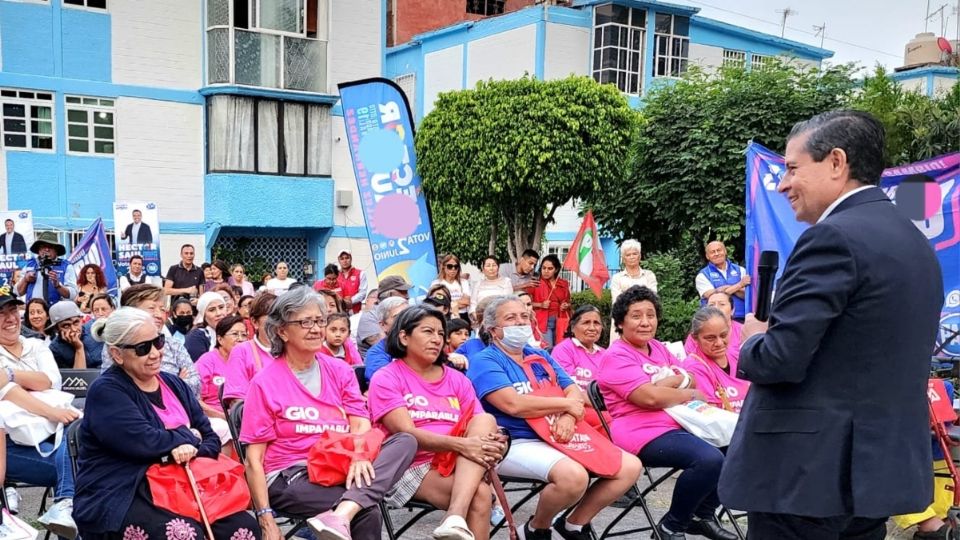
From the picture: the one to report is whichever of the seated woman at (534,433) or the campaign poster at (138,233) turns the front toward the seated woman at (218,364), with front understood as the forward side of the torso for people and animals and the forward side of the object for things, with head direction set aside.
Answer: the campaign poster

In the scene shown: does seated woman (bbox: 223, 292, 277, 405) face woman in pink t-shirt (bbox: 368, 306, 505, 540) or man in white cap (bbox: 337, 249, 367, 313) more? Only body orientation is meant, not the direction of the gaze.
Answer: the woman in pink t-shirt

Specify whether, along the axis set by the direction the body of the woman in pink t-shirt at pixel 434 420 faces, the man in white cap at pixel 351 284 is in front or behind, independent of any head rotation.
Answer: behind

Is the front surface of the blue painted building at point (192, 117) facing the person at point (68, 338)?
yes

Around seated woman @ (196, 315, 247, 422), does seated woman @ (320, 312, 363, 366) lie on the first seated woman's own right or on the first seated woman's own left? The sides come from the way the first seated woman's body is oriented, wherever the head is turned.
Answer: on the first seated woman's own left

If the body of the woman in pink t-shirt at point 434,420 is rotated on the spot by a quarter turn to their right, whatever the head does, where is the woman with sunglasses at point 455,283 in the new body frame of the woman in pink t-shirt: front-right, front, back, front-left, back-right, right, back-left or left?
back-right

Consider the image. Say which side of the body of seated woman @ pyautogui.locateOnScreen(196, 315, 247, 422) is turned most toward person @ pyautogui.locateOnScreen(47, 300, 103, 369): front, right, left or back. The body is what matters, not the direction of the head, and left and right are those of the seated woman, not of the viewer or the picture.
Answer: back

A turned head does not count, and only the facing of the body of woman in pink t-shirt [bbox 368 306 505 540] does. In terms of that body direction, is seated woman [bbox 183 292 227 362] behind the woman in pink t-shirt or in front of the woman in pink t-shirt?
behind

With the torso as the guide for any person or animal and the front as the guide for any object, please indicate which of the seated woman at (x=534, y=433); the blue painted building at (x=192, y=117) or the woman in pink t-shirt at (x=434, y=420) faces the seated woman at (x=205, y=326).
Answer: the blue painted building

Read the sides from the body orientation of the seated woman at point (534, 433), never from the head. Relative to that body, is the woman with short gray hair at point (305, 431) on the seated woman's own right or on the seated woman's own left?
on the seated woman's own right

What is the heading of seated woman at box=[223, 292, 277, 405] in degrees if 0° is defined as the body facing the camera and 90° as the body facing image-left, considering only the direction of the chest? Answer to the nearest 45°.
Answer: approximately 315°

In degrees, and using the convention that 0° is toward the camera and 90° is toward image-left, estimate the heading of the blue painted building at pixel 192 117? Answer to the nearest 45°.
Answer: approximately 0°

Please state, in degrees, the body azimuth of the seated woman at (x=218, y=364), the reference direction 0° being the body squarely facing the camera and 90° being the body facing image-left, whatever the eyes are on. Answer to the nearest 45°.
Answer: approximately 315°

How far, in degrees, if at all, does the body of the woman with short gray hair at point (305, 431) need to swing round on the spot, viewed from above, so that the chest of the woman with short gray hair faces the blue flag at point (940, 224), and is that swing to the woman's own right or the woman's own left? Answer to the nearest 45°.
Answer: approximately 45° to the woman's own left
